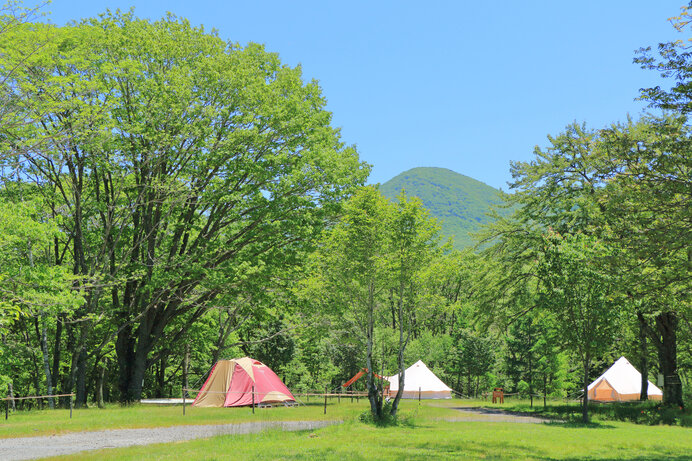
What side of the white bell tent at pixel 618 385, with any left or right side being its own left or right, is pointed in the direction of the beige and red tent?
front

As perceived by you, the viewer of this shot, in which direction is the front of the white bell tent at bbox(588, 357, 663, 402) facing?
facing the viewer and to the left of the viewer

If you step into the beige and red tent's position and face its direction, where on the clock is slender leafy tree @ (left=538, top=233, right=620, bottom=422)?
The slender leafy tree is roughly at 8 o'clock from the beige and red tent.

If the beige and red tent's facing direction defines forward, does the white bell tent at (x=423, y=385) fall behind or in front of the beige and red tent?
behind
